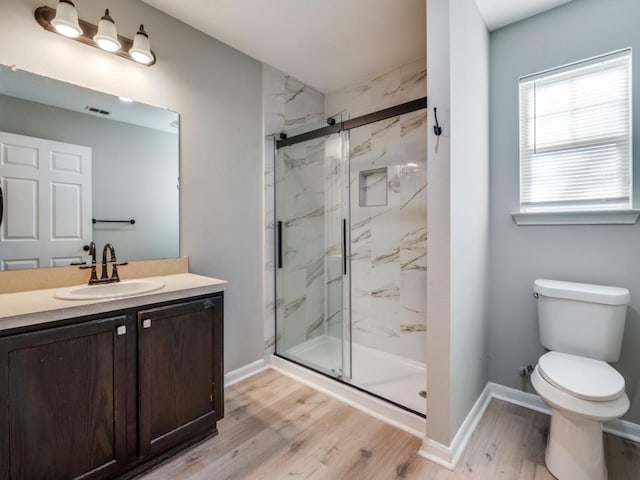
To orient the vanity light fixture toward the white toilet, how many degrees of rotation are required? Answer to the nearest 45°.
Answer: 0° — it already faces it

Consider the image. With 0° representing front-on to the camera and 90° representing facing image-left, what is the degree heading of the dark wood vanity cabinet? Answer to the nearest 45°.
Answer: approximately 315°

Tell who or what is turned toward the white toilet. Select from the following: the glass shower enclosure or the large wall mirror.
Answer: the large wall mirror

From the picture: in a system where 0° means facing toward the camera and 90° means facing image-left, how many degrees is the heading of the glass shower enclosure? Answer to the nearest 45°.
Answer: approximately 45°

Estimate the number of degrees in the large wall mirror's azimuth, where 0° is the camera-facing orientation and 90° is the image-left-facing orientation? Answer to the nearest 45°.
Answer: approximately 315°

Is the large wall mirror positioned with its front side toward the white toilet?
yes

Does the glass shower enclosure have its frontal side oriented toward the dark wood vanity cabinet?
yes
